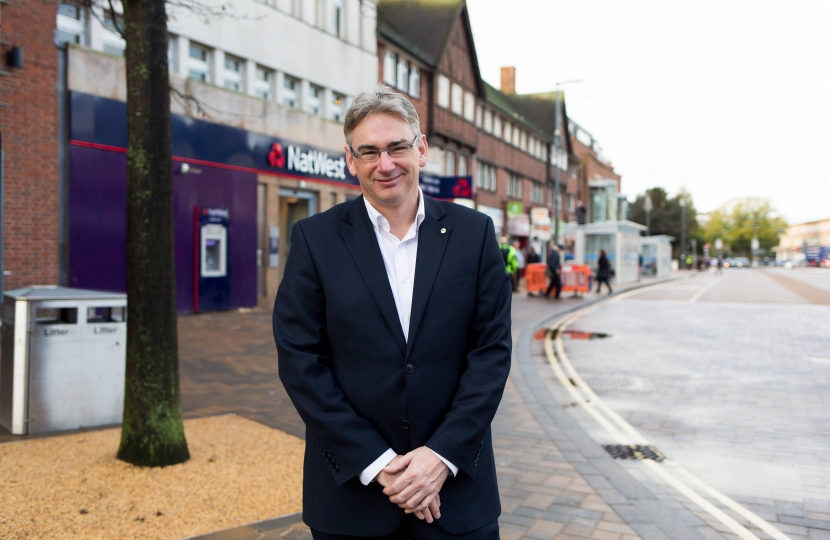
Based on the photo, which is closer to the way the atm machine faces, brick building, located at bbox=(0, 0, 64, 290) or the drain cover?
the drain cover

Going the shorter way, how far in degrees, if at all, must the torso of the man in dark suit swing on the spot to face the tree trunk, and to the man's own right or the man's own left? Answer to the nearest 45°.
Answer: approximately 135° to the man's own right

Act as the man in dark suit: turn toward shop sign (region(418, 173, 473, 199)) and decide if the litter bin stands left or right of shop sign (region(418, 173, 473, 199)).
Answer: left

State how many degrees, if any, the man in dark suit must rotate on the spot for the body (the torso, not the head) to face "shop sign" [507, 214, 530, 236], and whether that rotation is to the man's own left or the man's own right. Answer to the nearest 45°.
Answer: approximately 180°

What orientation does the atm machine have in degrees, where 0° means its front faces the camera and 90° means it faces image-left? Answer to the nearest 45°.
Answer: approximately 315°

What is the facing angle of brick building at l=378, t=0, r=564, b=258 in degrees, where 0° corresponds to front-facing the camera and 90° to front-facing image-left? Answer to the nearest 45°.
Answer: approximately 315°

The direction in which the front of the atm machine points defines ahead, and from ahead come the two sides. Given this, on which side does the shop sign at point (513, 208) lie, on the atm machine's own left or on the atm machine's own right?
on the atm machine's own left

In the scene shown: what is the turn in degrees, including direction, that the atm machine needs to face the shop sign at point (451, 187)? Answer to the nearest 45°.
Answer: approximately 90° to its left
